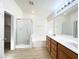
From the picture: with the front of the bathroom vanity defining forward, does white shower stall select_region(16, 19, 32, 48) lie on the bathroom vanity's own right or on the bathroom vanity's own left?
on the bathroom vanity's own right

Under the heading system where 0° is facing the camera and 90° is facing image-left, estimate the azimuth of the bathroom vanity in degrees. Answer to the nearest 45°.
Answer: approximately 45°
